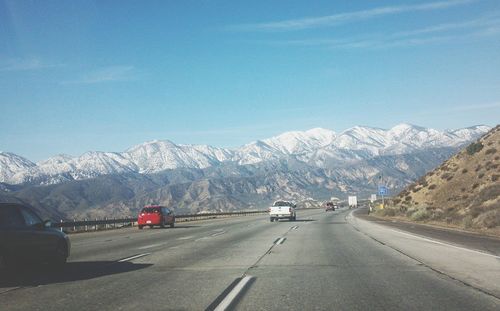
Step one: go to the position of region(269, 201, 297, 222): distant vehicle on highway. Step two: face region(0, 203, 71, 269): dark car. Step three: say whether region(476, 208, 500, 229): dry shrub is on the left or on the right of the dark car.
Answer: left

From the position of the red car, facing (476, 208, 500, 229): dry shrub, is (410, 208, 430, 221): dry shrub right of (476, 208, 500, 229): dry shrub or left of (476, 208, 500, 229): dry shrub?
left

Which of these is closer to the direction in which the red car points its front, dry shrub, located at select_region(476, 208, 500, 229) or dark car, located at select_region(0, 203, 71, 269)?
the dry shrub

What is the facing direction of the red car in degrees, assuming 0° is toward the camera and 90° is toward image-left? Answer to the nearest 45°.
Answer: approximately 225°

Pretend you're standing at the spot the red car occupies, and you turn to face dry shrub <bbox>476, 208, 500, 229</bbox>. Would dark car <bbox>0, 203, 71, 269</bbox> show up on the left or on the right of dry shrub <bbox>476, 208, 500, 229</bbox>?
right

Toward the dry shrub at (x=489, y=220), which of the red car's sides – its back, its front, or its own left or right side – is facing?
right

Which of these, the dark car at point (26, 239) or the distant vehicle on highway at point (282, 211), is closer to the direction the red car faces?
the distant vehicle on highway

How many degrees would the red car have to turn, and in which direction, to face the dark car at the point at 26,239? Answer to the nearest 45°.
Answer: approximately 135° to its right
